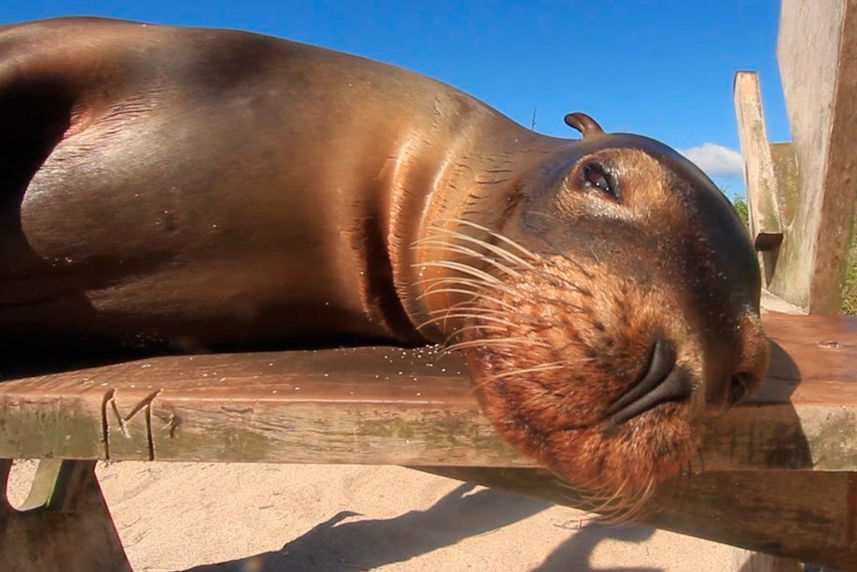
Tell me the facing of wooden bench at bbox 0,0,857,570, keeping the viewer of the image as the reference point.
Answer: facing the viewer
